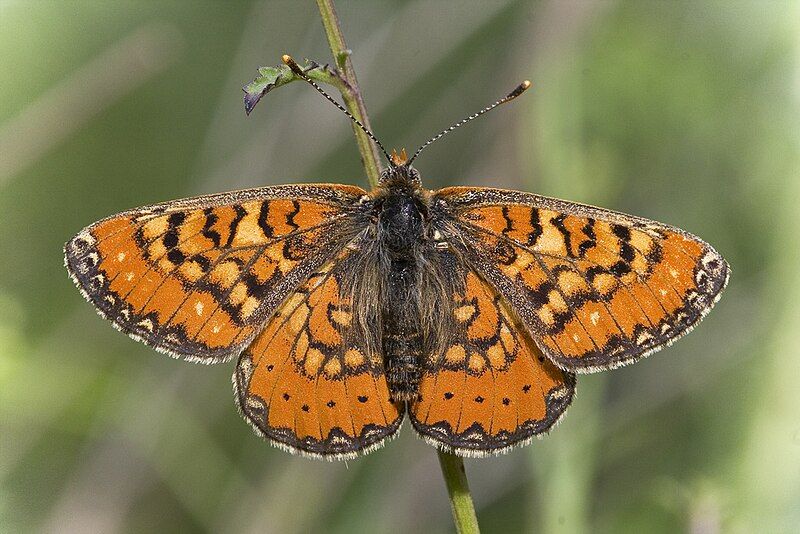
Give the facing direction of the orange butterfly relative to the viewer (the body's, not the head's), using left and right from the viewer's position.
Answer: facing away from the viewer
